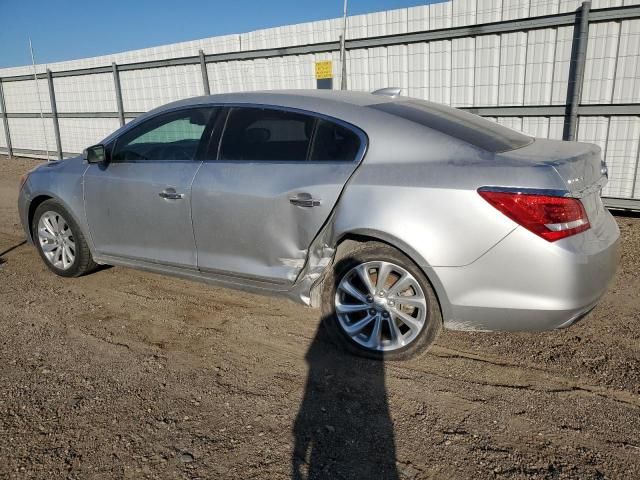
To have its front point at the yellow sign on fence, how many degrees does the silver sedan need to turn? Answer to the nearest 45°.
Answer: approximately 45° to its right

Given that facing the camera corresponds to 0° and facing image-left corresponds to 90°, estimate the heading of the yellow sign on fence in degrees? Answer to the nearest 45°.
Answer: approximately 0°

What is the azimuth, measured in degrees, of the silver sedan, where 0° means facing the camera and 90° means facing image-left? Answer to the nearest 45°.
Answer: approximately 135°

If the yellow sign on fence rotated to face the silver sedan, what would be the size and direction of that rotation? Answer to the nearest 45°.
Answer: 0° — it already faces it

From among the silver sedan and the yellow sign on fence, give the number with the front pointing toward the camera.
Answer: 1
